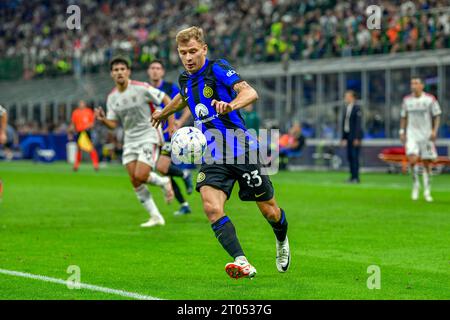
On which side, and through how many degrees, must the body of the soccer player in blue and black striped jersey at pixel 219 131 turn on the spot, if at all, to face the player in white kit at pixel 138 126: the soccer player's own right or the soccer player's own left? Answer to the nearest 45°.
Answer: approximately 135° to the soccer player's own right

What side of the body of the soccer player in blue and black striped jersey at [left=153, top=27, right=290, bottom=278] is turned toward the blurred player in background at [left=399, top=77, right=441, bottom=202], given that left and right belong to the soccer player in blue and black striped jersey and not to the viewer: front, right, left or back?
back

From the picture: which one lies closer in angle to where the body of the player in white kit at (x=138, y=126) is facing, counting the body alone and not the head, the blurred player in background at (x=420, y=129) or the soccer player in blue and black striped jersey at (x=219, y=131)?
the soccer player in blue and black striped jersey

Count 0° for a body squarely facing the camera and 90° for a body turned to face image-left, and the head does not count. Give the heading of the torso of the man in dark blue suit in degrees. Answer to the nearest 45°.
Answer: approximately 45°

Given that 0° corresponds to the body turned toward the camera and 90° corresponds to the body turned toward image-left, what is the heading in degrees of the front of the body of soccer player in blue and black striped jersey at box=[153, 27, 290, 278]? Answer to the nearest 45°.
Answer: approximately 45°

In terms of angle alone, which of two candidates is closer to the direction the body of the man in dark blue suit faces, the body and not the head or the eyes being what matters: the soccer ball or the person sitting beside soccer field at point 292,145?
the soccer ball
